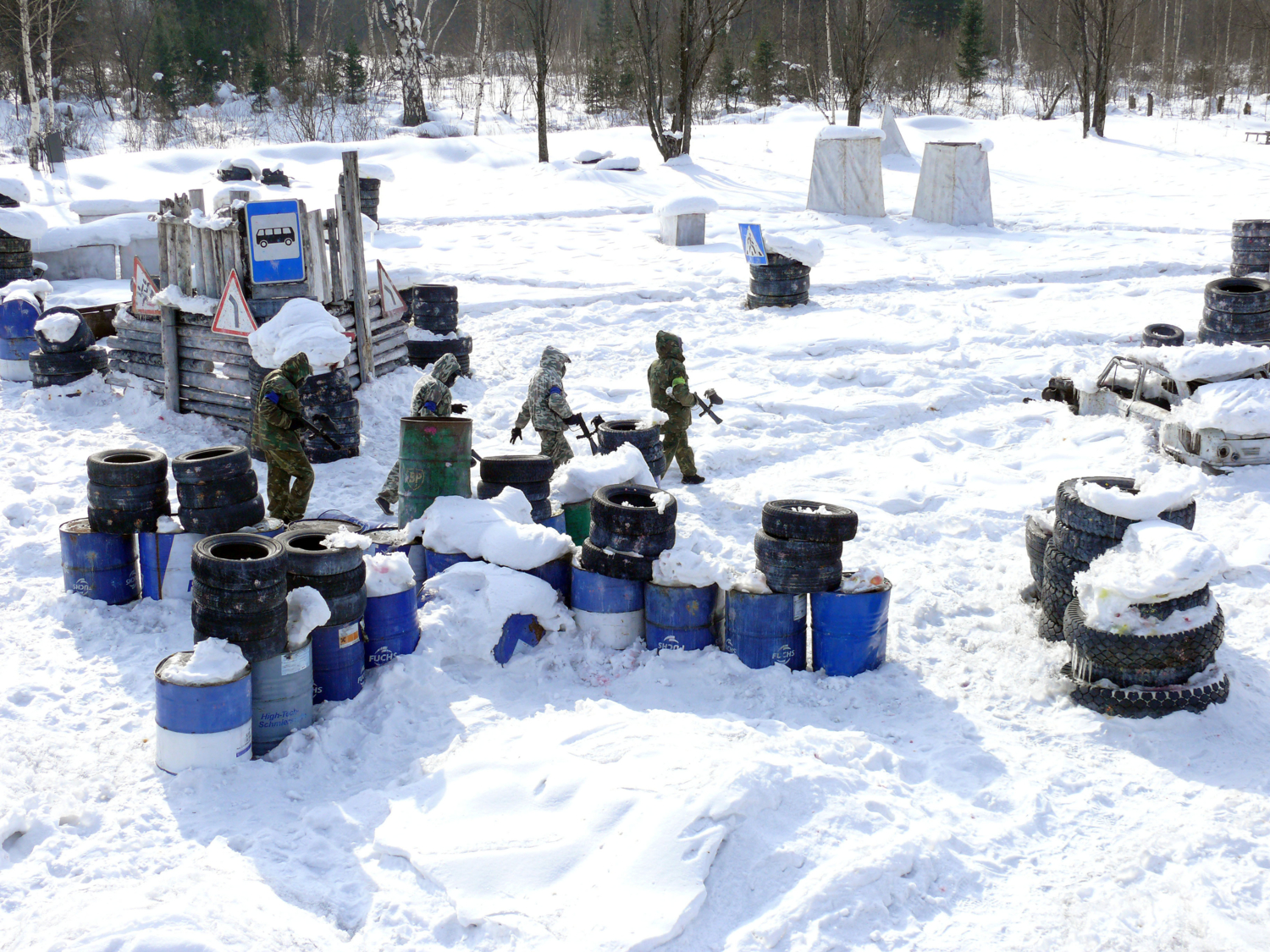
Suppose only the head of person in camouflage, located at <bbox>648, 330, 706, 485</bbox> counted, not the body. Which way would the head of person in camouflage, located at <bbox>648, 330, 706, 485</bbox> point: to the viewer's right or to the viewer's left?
to the viewer's right

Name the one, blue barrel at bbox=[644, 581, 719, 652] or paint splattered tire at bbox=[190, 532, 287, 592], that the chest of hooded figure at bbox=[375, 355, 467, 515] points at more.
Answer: the blue barrel

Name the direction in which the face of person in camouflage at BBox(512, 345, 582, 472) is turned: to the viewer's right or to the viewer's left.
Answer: to the viewer's right

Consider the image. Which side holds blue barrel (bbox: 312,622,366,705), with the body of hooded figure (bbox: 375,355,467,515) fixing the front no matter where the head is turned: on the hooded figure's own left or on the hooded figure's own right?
on the hooded figure's own right

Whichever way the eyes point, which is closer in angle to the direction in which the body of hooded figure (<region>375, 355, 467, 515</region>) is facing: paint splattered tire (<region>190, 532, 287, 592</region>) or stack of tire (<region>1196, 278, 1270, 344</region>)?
the stack of tire

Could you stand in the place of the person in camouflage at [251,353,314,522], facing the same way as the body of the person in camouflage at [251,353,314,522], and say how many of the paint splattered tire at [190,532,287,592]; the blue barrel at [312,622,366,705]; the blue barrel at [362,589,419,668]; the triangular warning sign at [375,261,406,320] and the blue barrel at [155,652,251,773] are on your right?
4

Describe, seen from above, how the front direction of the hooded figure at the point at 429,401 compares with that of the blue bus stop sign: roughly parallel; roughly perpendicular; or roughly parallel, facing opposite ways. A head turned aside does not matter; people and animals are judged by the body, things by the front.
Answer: roughly perpendicular

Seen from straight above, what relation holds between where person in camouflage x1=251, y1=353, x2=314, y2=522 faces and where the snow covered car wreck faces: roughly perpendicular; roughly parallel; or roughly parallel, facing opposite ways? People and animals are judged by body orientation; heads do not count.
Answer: roughly perpendicular

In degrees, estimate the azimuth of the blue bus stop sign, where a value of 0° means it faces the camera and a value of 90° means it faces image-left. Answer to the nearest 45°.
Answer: approximately 0°

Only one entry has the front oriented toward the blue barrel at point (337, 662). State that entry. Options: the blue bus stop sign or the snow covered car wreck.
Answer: the blue bus stop sign

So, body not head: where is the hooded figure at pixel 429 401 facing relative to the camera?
to the viewer's right

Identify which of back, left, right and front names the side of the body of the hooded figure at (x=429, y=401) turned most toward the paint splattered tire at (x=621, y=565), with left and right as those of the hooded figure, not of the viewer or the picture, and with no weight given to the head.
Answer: right

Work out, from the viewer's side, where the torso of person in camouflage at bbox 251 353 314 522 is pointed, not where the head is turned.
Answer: to the viewer's right
